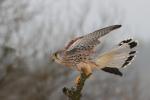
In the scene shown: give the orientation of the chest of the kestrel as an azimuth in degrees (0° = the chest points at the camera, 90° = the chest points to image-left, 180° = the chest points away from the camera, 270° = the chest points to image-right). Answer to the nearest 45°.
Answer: approximately 90°
